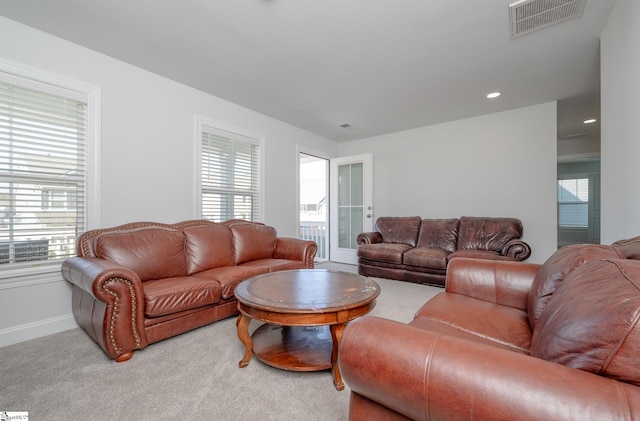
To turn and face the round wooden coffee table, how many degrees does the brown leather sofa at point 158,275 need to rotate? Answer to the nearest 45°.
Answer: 0° — it already faces it

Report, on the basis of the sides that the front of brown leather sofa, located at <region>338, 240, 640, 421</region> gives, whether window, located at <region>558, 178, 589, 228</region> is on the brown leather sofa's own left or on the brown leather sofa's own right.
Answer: on the brown leather sofa's own right

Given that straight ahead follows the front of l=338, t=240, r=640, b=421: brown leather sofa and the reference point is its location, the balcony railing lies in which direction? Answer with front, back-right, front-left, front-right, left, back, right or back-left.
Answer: front-right

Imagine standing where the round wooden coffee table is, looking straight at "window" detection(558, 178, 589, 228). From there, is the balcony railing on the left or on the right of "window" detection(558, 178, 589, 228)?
left

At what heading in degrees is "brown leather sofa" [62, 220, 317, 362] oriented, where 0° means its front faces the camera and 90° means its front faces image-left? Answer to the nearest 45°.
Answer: approximately 315°

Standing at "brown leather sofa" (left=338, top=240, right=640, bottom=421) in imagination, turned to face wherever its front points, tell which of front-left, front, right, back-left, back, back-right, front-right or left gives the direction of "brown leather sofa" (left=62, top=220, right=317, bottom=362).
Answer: front

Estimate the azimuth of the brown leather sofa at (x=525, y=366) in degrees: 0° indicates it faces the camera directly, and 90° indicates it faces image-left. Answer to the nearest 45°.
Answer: approximately 90°

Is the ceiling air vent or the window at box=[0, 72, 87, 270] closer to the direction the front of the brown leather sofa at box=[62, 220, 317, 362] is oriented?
the ceiling air vent

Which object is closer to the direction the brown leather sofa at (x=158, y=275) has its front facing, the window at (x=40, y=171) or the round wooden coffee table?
the round wooden coffee table

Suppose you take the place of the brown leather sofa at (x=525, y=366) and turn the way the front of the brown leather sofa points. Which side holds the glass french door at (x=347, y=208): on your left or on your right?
on your right

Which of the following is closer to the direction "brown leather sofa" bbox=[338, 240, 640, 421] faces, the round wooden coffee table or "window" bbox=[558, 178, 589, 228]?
the round wooden coffee table

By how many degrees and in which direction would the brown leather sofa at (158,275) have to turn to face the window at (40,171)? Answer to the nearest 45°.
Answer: approximately 180°

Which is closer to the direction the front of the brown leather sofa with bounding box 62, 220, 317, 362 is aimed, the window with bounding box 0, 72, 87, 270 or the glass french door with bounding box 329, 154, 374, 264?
the glass french door

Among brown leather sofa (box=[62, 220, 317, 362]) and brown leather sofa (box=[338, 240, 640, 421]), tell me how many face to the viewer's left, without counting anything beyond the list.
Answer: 1

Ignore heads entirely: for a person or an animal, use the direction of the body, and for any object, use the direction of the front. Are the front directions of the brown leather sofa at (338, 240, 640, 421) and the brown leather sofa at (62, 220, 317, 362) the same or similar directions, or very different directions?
very different directions

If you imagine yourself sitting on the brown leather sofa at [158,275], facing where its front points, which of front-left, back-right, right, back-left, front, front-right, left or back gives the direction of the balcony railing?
left
